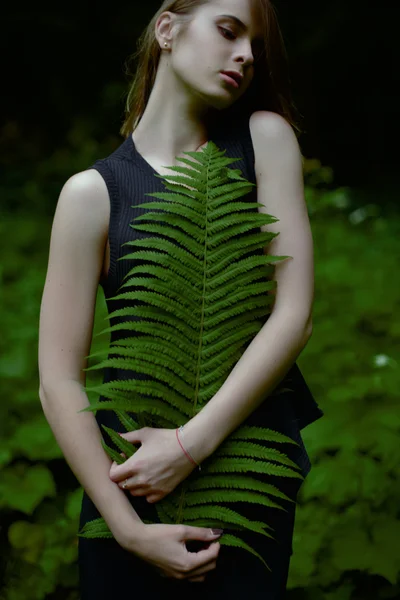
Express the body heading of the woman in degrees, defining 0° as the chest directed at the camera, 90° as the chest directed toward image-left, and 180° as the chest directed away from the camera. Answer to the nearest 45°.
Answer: approximately 0°

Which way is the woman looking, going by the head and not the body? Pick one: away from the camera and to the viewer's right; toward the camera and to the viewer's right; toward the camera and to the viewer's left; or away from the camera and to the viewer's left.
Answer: toward the camera and to the viewer's right
